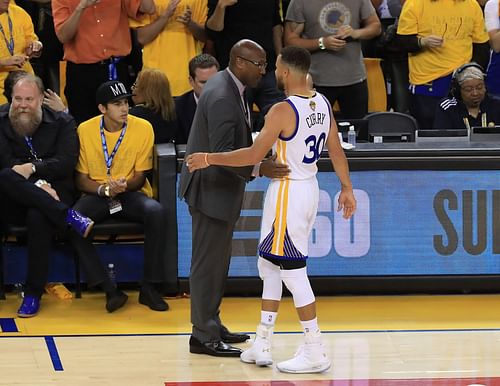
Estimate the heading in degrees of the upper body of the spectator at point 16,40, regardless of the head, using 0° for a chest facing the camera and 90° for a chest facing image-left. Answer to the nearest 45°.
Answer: approximately 315°

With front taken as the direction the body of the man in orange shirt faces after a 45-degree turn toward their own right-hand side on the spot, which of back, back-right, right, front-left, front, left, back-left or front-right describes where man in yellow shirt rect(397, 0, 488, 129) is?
back-left

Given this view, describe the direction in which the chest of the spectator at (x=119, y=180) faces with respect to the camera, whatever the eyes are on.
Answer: toward the camera

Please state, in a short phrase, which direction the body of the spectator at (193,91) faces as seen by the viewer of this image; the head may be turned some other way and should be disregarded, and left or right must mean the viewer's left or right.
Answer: facing the viewer and to the right of the viewer

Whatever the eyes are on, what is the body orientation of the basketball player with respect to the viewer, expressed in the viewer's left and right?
facing away from the viewer and to the left of the viewer

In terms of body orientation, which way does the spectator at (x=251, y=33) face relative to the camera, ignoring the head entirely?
toward the camera

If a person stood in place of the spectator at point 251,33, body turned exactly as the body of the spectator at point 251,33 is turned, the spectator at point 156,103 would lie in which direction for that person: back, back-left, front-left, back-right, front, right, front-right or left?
front-right

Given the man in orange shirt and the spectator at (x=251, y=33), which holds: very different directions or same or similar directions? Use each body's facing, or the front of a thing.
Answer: same or similar directions

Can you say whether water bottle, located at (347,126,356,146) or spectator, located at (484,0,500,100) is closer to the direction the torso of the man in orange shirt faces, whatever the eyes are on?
the water bottle

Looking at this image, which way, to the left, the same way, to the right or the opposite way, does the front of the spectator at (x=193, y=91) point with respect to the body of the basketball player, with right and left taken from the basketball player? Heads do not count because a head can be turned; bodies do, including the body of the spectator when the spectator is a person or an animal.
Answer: the opposite way

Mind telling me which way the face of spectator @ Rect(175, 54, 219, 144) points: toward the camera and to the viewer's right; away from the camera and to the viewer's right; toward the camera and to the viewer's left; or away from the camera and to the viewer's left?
toward the camera and to the viewer's right

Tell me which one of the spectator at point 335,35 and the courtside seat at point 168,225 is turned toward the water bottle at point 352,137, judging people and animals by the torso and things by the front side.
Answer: the spectator
